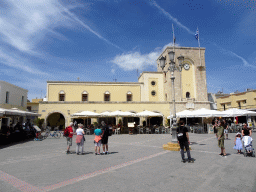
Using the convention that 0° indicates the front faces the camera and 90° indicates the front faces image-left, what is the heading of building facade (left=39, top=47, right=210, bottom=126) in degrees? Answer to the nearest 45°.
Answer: approximately 0°

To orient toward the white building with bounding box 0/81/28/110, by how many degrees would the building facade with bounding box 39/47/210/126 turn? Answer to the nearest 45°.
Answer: approximately 90° to its right

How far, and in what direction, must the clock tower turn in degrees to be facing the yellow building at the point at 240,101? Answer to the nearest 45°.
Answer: approximately 135° to its left

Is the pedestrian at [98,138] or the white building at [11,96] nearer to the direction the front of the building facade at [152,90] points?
the pedestrian

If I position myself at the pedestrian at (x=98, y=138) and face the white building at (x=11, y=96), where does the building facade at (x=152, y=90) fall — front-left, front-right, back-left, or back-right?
front-right

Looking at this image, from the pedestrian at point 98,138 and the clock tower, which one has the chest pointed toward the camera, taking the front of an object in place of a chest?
the clock tower

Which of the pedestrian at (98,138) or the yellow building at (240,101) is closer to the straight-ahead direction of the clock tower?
the pedestrian

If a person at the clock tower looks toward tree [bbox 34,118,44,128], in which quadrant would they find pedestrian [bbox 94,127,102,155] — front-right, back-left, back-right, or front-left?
front-left

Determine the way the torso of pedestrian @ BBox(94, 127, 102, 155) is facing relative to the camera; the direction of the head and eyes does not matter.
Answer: away from the camera

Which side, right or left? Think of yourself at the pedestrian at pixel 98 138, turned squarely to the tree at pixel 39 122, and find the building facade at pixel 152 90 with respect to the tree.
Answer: right

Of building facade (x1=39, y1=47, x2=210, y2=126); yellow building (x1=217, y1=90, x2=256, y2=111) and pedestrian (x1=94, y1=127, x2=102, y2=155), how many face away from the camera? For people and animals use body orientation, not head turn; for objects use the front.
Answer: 1

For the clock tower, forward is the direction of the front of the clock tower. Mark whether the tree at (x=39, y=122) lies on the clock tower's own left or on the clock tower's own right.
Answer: on the clock tower's own right

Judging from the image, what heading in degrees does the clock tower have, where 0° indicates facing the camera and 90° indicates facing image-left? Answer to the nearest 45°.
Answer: approximately 0°
